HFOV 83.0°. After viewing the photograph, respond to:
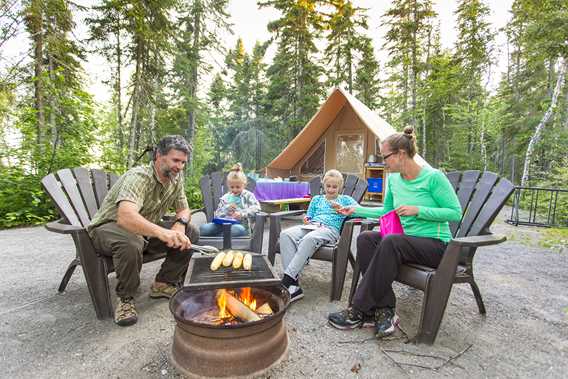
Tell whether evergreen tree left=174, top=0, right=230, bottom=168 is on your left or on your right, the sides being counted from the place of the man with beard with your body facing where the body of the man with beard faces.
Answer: on your left

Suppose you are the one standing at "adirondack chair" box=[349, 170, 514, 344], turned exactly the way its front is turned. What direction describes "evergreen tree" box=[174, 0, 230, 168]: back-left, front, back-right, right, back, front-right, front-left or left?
right

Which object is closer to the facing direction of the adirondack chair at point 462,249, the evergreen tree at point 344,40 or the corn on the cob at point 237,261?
the corn on the cob

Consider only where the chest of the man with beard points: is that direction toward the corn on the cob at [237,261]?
yes

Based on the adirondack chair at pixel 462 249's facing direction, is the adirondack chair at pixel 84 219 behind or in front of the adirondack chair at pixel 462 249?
in front

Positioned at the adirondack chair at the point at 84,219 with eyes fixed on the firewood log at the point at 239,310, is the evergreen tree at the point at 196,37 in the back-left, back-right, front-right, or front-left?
back-left

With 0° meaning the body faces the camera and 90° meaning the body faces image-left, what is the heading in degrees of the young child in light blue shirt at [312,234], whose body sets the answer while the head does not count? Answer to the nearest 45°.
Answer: approximately 45°

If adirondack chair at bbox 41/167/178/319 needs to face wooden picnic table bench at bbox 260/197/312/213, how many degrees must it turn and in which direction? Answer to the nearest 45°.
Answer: approximately 90° to its left

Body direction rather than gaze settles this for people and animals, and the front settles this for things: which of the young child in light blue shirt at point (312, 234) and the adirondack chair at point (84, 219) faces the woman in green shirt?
the adirondack chair

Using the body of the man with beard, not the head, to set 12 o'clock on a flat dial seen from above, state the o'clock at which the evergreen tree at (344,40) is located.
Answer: The evergreen tree is roughly at 9 o'clock from the man with beard.

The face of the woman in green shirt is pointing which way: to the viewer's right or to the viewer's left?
to the viewer's left

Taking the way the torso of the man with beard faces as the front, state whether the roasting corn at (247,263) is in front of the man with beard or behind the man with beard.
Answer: in front

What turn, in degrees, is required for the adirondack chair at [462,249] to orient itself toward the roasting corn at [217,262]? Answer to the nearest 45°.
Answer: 0° — it already faces it
